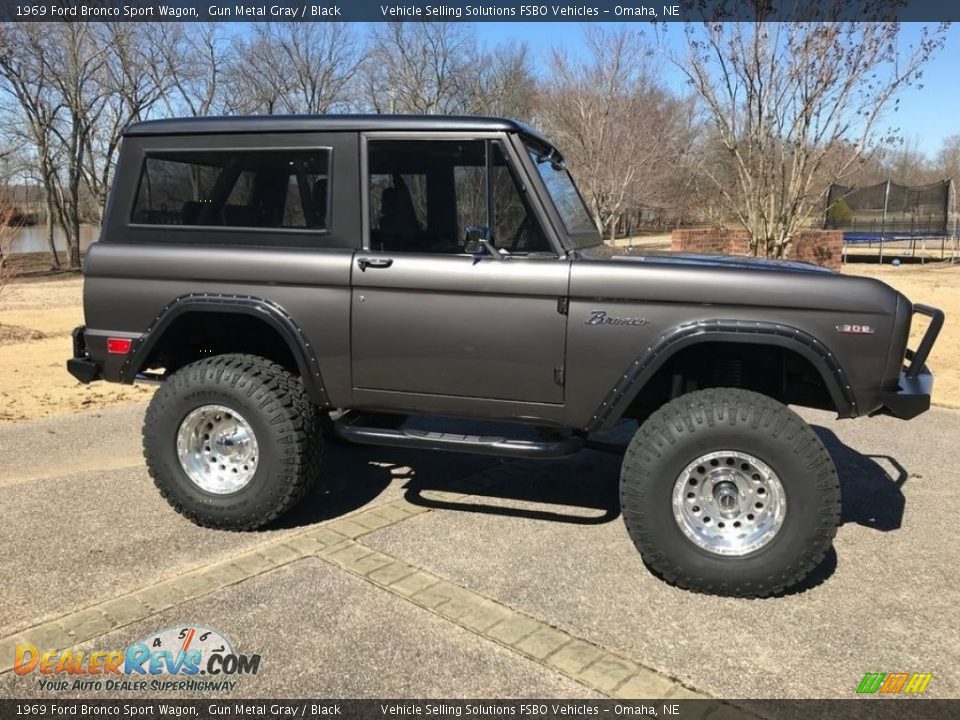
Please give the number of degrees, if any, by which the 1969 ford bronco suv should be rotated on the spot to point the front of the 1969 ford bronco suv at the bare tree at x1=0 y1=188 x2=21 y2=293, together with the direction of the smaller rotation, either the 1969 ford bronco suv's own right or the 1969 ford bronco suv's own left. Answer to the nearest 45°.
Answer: approximately 135° to the 1969 ford bronco suv's own left

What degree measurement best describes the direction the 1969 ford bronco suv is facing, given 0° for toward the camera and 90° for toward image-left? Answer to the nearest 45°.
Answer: approximately 270°
